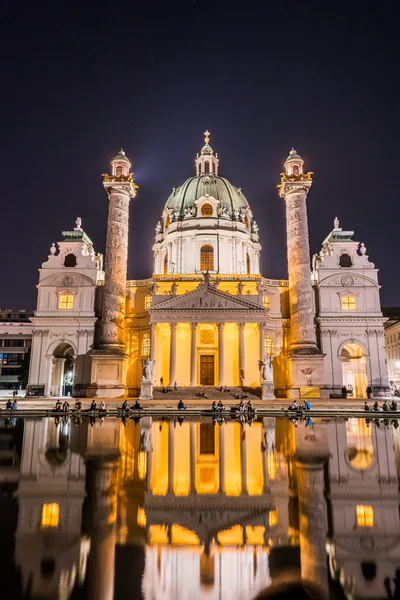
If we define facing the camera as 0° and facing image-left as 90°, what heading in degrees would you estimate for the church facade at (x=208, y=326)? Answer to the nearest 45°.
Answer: approximately 0°
